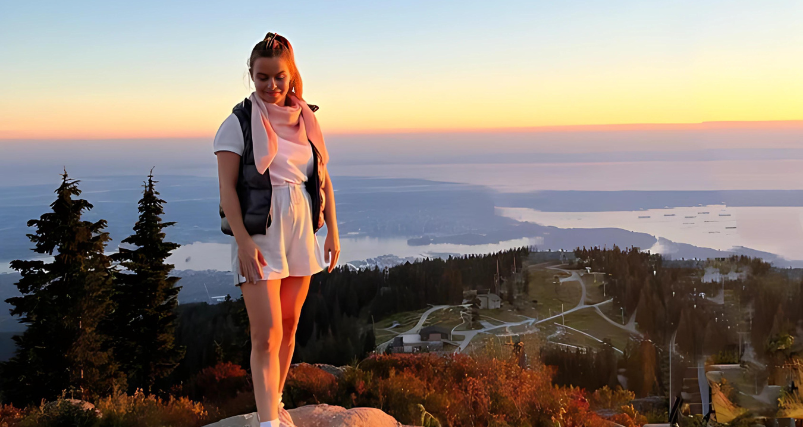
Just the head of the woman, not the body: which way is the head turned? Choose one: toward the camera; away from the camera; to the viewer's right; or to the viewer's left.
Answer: toward the camera

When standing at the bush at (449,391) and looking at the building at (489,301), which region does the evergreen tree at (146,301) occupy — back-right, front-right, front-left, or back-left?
front-left

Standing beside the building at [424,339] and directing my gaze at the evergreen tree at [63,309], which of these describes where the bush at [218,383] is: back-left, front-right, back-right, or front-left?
front-left

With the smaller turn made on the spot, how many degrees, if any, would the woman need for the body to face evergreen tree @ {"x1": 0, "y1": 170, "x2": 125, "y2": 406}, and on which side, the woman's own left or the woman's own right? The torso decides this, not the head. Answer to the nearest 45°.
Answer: approximately 180°

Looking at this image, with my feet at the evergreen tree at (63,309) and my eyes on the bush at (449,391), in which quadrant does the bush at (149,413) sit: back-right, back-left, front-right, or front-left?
front-right

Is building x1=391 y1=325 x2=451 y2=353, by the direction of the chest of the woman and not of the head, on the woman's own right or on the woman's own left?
on the woman's own left

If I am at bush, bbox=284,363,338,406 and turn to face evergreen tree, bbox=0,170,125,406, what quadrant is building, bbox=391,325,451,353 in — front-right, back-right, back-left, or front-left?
front-right

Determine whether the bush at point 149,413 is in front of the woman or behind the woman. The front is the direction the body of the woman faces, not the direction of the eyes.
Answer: behind

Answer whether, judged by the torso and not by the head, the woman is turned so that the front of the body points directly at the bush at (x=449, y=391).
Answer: no

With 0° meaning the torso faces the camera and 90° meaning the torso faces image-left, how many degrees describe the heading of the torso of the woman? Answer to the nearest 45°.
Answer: approximately 315°

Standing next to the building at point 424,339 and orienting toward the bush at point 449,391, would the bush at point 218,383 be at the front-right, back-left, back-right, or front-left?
front-right

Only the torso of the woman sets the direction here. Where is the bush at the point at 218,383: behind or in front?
behind

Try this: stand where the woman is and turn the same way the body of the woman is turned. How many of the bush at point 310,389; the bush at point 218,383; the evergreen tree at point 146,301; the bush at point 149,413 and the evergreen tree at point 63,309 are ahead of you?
0

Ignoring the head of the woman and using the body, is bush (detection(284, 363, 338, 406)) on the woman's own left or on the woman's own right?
on the woman's own left

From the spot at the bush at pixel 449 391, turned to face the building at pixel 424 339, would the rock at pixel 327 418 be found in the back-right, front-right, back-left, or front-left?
back-left
